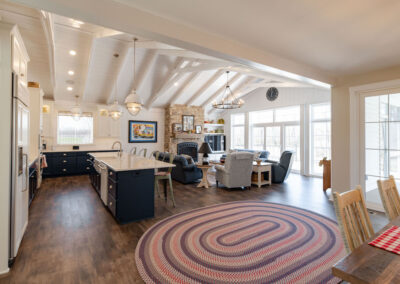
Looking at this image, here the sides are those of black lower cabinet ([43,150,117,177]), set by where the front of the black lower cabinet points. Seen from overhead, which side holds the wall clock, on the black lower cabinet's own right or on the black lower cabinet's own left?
on the black lower cabinet's own left

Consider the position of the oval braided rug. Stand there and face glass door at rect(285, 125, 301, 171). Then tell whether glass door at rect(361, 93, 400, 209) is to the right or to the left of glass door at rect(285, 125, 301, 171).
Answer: right

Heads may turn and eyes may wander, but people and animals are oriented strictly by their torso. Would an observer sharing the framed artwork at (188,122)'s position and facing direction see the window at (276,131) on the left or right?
on its left

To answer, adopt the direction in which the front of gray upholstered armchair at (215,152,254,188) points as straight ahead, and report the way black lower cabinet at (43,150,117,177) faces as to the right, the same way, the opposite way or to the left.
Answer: the opposite way

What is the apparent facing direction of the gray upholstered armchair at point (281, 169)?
to the viewer's left

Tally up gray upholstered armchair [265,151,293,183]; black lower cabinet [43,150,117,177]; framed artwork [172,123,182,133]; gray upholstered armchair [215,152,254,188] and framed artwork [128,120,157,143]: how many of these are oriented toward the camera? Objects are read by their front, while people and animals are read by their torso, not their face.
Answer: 3

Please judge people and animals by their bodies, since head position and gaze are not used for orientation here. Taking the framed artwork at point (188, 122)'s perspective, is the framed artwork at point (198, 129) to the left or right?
on its left

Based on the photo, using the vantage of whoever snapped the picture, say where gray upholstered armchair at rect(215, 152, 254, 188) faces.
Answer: facing away from the viewer and to the left of the viewer

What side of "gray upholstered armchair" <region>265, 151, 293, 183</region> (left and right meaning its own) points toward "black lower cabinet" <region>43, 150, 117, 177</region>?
front

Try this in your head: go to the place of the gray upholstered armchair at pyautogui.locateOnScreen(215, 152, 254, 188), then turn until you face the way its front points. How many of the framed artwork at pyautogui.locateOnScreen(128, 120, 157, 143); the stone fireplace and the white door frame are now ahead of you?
2

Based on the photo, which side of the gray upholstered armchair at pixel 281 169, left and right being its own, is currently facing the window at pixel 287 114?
right

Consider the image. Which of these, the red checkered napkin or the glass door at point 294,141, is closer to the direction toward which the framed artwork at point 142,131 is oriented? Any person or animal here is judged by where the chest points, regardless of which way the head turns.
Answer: the red checkered napkin

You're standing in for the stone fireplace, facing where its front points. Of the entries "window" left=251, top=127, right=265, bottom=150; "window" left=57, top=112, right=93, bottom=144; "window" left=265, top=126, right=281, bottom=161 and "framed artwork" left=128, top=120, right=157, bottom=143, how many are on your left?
2

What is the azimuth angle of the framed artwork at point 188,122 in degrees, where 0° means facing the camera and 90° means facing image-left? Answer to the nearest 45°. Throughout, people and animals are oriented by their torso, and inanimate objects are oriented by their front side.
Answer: approximately 0°

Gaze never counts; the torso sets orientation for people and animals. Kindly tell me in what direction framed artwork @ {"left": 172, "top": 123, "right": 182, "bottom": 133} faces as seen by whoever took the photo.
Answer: facing the viewer

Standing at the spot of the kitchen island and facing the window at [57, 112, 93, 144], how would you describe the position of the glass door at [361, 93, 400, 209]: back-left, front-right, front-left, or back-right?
back-right

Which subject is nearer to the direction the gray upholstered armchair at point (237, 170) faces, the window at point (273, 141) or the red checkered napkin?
the window
